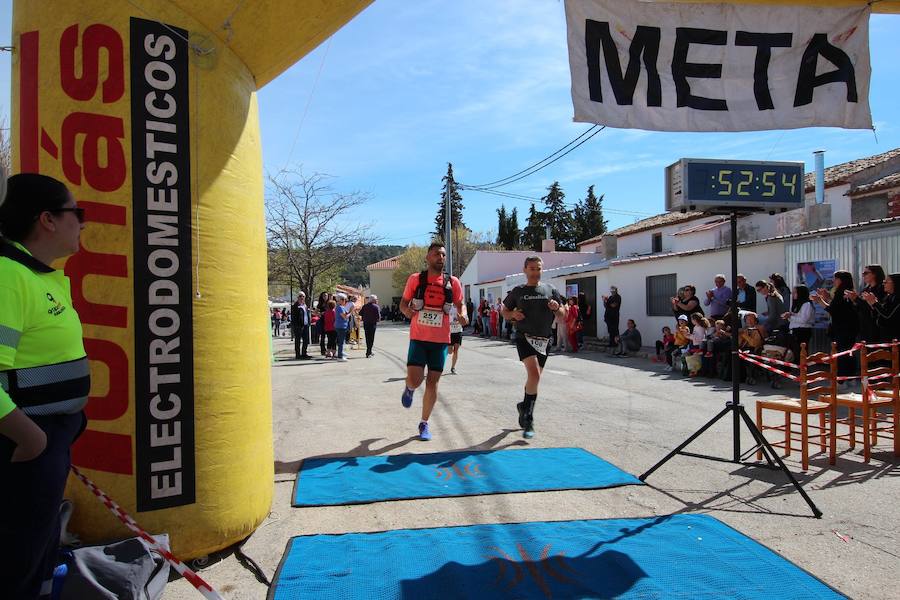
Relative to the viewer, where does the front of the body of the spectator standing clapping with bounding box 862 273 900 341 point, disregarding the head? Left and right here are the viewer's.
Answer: facing to the left of the viewer

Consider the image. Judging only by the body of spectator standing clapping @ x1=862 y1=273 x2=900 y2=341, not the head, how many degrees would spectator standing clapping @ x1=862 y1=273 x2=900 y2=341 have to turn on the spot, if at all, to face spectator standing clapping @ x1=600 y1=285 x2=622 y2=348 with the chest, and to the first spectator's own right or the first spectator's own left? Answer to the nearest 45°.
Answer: approximately 45° to the first spectator's own right

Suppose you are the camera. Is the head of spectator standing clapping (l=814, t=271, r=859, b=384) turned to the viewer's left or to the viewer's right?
to the viewer's left

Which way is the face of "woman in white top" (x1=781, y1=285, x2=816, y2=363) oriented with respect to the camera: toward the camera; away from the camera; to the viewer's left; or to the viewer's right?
to the viewer's left

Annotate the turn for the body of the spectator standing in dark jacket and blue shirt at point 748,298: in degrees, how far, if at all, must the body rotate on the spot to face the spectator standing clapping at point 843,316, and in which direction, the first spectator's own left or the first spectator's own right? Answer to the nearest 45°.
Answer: approximately 90° to the first spectator's own left

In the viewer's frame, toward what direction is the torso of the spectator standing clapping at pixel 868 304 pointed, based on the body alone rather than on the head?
to the viewer's left

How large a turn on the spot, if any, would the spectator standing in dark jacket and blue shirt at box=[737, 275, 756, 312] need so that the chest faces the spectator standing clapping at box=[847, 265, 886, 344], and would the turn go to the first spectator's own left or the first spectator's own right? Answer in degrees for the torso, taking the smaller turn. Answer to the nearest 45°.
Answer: approximately 90° to the first spectator's own left

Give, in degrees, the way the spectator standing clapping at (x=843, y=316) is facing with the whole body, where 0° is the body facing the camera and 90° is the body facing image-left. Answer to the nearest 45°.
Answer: approximately 90°

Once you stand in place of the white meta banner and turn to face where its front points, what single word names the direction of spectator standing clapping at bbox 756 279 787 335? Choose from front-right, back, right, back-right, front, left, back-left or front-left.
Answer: back

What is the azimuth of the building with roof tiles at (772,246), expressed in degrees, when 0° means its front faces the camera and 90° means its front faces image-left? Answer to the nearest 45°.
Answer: approximately 45°

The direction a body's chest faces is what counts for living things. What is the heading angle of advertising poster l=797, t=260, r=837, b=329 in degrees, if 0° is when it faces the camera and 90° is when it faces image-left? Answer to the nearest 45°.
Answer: approximately 45°
